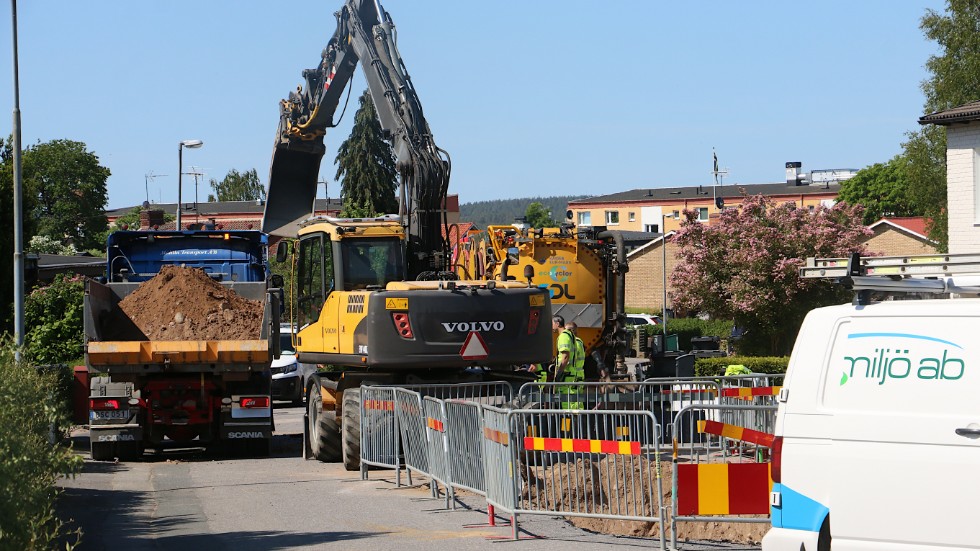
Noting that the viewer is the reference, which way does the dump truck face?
facing away from the viewer

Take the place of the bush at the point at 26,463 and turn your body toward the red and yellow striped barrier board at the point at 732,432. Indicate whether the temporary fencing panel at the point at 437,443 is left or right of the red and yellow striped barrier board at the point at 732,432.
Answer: left

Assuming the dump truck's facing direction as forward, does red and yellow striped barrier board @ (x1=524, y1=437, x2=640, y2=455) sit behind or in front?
behind

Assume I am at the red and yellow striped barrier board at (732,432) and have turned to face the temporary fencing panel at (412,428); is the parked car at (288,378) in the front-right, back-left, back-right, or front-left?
front-right

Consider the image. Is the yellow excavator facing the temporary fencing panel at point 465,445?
no

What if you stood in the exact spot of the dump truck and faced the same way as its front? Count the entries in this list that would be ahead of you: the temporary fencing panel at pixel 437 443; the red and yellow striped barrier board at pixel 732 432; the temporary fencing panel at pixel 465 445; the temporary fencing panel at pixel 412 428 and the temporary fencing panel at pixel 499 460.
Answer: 0

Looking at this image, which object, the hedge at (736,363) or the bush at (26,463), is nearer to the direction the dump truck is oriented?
the hedge

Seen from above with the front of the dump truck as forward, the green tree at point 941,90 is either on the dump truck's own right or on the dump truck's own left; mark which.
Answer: on the dump truck's own right

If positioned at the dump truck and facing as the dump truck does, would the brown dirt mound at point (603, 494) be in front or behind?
behind

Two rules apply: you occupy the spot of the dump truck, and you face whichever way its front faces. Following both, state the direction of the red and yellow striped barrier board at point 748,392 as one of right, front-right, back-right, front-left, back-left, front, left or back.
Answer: back-right

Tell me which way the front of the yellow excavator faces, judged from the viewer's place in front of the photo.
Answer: facing away from the viewer and to the left of the viewer

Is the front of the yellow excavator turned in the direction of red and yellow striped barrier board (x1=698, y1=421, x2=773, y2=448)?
no

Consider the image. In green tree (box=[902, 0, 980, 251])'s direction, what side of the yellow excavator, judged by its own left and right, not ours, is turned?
right

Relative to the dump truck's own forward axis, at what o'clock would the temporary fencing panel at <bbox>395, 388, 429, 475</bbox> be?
The temporary fencing panel is roughly at 5 o'clock from the dump truck.

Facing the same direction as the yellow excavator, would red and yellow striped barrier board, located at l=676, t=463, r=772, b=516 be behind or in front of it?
behind
